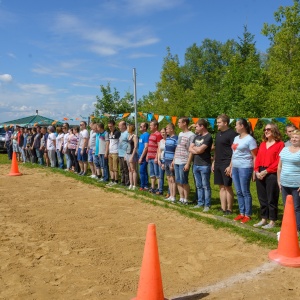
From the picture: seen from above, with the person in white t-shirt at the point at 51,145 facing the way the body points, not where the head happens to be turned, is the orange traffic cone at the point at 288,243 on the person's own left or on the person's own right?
on the person's own left

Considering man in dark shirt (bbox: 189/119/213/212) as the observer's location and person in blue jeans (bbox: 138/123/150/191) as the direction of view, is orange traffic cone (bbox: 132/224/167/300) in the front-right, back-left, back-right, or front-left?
back-left

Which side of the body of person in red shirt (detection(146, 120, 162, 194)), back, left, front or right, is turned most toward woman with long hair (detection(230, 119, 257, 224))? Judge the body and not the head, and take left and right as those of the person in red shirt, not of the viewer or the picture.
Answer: left

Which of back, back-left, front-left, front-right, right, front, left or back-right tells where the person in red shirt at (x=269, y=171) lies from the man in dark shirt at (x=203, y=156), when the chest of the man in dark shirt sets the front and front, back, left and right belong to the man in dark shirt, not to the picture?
left

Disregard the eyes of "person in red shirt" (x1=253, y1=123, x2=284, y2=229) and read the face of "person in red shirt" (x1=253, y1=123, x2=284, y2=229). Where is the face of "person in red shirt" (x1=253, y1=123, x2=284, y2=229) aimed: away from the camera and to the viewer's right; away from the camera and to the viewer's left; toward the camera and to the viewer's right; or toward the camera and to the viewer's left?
toward the camera and to the viewer's left

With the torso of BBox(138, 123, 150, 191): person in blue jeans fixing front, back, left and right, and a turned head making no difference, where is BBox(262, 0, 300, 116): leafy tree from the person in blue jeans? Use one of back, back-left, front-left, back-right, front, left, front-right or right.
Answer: back

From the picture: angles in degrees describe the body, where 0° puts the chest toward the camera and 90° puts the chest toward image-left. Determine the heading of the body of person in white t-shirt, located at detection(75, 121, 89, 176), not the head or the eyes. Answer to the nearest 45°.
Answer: approximately 45°

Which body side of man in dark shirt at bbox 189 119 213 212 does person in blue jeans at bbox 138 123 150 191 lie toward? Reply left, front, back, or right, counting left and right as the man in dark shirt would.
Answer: right

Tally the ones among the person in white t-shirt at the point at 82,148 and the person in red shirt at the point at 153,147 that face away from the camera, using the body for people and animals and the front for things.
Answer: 0

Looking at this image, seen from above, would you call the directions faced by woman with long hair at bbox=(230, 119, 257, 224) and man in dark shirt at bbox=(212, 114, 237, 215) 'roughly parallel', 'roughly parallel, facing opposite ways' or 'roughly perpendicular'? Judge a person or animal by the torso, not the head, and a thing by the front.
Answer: roughly parallel

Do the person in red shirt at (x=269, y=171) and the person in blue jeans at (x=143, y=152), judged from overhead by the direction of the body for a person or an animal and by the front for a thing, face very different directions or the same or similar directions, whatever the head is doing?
same or similar directions

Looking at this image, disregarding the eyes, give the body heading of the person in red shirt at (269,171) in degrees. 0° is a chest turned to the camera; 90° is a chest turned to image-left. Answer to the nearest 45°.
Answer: approximately 45°

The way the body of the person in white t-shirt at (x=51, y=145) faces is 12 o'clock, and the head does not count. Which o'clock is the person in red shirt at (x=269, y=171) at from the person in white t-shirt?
The person in red shirt is roughly at 10 o'clock from the person in white t-shirt.

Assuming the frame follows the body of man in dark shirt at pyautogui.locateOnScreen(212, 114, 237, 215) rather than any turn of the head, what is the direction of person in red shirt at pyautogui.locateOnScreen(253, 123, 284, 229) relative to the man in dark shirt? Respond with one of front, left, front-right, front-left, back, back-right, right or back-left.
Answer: left

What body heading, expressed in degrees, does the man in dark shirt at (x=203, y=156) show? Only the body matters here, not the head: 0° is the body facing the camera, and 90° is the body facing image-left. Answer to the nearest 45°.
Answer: approximately 45°

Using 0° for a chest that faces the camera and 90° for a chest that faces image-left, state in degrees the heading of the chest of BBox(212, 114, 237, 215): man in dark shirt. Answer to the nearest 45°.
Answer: approximately 45°
